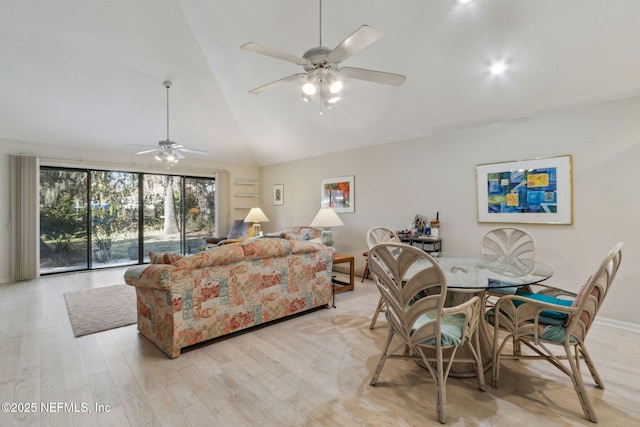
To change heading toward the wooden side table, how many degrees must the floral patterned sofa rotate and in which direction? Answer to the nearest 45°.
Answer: approximately 90° to its right

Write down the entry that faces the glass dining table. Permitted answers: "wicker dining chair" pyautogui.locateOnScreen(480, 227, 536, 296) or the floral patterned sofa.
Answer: the wicker dining chair

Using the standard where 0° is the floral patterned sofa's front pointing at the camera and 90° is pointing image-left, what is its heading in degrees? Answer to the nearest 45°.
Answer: approximately 135°

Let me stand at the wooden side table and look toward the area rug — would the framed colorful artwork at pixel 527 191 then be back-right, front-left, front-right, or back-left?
back-left

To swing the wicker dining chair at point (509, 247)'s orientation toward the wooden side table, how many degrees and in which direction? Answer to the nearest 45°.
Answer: approximately 90° to its right

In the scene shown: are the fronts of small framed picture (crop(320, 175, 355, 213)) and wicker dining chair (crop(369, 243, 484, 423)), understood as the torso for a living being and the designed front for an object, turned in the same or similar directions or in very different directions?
very different directions

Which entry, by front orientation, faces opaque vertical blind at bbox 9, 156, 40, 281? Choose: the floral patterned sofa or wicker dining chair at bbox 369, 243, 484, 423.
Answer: the floral patterned sofa

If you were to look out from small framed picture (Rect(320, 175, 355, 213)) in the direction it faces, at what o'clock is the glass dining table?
The glass dining table is roughly at 10 o'clock from the small framed picture.

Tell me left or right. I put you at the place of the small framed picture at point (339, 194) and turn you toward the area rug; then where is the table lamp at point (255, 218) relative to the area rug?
right
